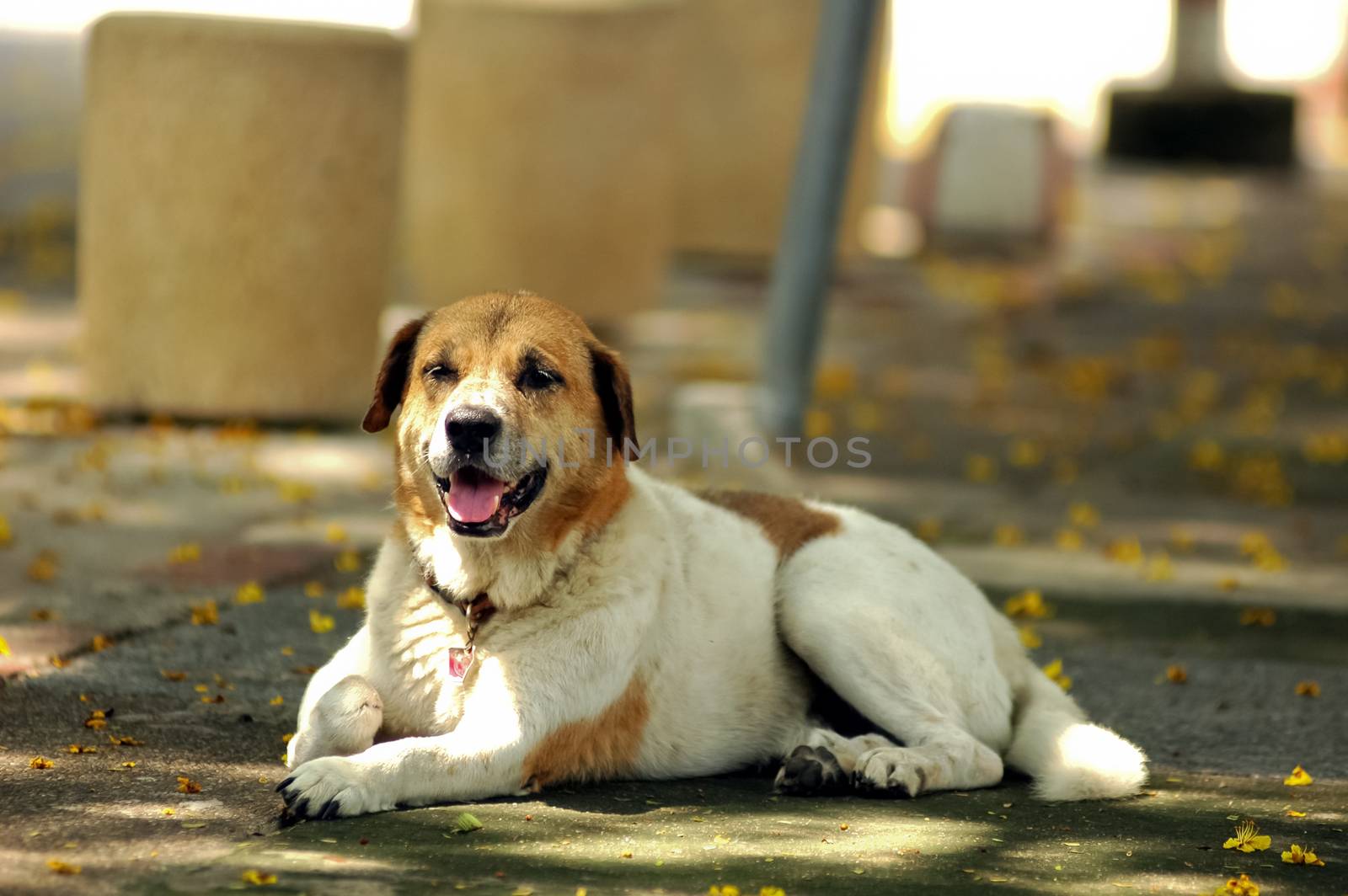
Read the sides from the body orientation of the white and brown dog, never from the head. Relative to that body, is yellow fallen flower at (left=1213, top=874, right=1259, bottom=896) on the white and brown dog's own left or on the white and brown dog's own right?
on the white and brown dog's own left

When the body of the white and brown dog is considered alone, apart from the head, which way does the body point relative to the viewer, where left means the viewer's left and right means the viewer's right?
facing the viewer and to the left of the viewer

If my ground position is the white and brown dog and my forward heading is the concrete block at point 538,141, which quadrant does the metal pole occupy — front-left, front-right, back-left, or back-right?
front-right

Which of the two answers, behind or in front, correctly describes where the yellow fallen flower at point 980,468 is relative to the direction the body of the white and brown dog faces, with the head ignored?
behind

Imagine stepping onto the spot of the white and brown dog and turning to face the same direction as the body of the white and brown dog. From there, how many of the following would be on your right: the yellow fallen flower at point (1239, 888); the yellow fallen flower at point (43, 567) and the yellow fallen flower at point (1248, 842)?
1

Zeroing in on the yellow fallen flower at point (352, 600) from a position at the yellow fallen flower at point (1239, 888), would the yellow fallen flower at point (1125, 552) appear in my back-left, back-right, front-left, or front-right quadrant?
front-right

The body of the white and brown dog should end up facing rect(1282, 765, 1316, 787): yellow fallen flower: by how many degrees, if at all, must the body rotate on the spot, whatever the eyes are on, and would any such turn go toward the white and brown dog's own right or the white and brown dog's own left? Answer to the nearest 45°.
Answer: approximately 135° to the white and brown dog's own left

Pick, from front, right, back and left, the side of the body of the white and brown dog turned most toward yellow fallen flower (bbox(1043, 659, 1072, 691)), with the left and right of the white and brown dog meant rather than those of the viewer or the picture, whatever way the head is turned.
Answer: back

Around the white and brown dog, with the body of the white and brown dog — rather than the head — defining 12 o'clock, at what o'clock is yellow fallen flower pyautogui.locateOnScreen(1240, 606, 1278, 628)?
The yellow fallen flower is roughly at 6 o'clock from the white and brown dog.

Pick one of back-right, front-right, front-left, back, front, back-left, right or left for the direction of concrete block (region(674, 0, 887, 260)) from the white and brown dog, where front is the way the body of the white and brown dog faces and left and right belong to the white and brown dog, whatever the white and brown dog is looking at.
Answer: back-right
